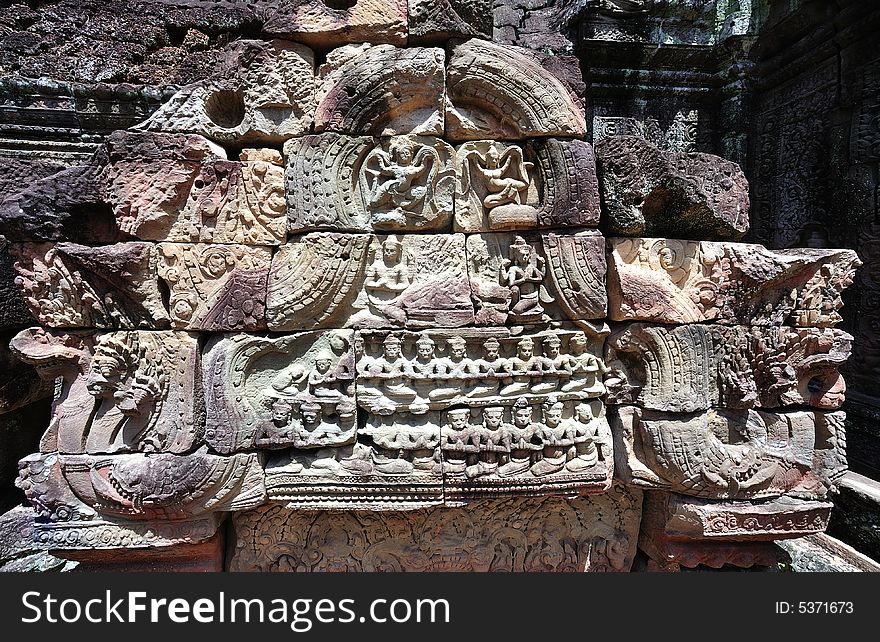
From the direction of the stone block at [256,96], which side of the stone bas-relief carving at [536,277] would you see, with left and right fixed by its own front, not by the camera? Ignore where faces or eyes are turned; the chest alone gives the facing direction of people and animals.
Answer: right

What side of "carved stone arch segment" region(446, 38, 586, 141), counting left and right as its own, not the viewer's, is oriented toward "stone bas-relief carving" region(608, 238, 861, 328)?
left

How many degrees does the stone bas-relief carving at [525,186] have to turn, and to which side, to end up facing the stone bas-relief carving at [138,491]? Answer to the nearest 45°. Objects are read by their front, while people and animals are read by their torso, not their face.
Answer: approximately 90° to its right

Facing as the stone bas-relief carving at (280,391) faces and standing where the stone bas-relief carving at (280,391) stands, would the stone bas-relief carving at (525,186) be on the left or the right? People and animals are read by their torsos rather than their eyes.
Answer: on its left

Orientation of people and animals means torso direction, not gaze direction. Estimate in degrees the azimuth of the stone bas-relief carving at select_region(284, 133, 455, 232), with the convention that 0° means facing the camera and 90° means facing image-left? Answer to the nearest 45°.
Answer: approximately 0°
